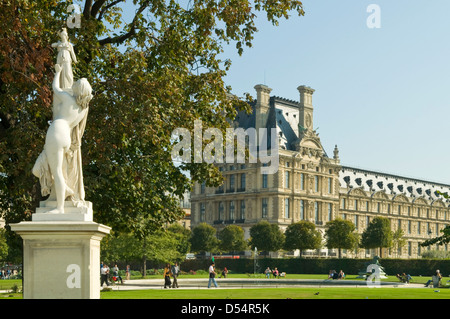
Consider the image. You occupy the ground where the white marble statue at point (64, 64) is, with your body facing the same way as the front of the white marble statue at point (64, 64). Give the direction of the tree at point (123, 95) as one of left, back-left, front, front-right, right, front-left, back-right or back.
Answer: back

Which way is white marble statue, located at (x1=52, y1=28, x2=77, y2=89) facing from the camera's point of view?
toward the camera
